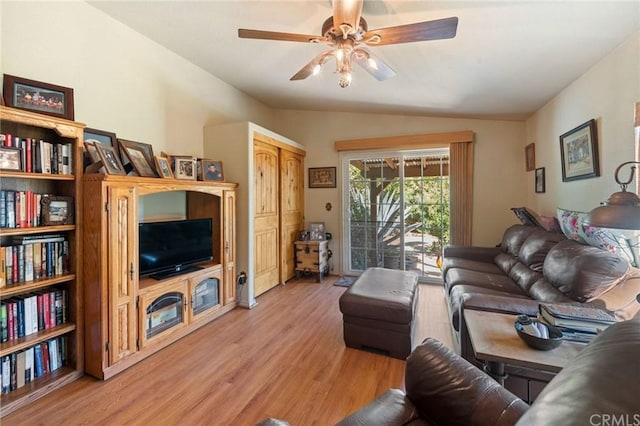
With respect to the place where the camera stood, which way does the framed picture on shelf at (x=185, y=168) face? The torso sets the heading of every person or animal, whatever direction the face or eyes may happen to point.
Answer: facing the viewer and to the right of the viewer

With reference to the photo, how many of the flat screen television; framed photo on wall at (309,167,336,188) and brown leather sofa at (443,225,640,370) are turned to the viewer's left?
1

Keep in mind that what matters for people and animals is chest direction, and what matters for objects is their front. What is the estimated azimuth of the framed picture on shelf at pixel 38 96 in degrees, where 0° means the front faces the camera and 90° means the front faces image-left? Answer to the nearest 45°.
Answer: approximately 315°

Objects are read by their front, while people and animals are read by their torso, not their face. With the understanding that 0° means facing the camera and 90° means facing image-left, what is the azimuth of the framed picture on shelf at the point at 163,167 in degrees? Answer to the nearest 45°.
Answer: approximately 315°

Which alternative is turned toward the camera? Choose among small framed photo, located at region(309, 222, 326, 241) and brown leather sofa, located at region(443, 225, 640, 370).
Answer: the small framed photo

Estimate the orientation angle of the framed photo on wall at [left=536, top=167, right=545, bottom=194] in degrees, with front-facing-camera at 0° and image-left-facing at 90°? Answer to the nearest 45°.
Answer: approximately 45°

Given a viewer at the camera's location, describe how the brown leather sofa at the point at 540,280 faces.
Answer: facing to the left of the viewer

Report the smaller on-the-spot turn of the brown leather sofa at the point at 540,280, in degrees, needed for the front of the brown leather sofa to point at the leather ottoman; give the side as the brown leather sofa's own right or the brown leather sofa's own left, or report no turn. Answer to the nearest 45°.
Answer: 0° — it already faces it

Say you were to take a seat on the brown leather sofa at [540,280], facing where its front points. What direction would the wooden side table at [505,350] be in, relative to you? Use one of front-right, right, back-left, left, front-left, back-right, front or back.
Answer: left

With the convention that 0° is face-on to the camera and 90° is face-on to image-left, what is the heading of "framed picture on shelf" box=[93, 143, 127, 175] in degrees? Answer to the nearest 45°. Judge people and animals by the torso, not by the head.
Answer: approximately 315°

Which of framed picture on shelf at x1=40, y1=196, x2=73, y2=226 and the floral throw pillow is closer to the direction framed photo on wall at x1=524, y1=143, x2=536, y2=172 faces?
the framed picture on shelf

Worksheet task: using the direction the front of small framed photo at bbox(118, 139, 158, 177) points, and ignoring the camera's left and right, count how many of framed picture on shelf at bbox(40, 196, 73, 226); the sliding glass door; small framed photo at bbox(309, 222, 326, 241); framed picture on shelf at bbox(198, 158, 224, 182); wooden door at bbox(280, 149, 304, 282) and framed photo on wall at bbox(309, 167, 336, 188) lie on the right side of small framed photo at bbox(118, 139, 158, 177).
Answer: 1

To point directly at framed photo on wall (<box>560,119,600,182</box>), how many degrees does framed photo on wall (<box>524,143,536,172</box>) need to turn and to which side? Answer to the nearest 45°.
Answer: approximately 45° to its left
